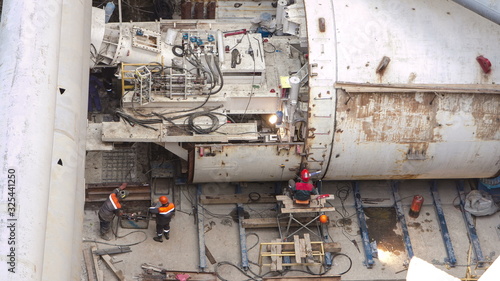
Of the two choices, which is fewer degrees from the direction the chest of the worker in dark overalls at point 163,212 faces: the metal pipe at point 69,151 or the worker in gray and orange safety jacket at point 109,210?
the worker in gray and orange safety jacket

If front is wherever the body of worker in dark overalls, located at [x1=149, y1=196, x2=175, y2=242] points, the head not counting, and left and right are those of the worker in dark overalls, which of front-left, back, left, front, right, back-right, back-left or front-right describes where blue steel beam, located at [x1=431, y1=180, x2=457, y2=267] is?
back-right

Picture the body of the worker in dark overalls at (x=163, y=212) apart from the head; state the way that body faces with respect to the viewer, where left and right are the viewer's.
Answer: facing away from the viewer and to the left of the viewer

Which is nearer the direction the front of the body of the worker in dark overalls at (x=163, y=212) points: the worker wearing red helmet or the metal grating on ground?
the metal grating on ground

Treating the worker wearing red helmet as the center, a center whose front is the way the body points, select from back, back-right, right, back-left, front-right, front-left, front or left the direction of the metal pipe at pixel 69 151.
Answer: back-left

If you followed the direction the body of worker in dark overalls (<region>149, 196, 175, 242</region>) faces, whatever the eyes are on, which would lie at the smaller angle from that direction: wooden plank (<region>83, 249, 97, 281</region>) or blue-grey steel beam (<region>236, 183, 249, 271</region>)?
the wooden plank

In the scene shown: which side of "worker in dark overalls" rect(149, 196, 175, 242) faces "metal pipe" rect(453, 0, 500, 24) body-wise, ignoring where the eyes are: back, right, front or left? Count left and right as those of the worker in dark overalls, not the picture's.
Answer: right

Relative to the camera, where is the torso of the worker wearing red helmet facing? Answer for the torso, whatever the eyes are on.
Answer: away from the camera

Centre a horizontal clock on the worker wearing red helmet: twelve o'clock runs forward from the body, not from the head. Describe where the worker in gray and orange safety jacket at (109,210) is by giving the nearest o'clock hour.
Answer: The worker in gray and orange safety jacket is roughly at 9 o'clock from the worker wearing red helmet.
